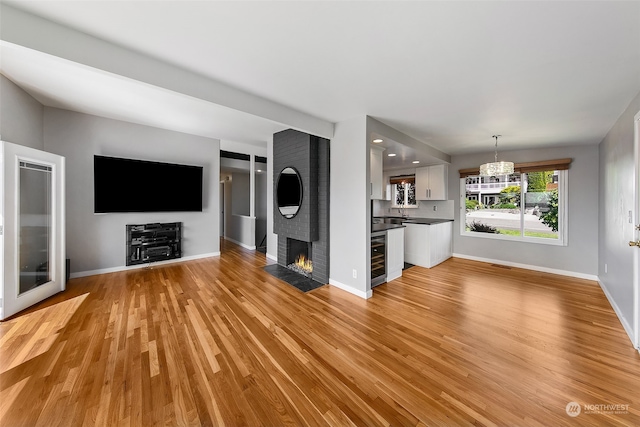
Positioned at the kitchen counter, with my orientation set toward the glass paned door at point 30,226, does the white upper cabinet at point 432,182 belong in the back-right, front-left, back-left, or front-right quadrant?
back-right

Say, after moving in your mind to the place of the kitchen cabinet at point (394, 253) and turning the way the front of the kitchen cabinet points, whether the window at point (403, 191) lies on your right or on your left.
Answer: on your left

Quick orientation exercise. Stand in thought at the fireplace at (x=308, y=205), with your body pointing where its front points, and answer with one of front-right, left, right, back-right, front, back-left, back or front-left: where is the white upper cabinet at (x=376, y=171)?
back-left

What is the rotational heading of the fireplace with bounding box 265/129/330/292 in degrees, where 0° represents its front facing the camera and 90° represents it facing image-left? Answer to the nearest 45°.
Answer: approximately 45°

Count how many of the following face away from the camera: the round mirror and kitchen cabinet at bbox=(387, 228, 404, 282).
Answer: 0

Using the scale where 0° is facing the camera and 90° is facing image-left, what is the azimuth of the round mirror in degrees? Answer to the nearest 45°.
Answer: approximately 45°

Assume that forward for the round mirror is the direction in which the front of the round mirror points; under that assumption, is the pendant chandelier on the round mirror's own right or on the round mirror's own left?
on the round mirror's own left

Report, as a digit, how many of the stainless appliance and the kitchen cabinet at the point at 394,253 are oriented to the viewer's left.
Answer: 0

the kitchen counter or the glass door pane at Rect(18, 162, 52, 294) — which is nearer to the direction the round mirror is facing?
the glass door pane
